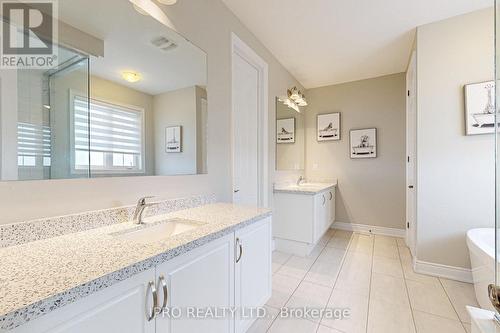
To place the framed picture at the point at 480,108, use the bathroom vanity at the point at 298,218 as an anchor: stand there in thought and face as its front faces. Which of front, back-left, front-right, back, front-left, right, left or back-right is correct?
front

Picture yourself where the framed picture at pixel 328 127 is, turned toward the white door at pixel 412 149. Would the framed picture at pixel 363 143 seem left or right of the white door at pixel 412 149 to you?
left

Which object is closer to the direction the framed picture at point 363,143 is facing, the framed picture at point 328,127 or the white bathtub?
the white bathtub

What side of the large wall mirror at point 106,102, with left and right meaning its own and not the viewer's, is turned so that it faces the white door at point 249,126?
left

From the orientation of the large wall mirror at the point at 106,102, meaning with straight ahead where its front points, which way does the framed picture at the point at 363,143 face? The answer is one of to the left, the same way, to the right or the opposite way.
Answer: to the right

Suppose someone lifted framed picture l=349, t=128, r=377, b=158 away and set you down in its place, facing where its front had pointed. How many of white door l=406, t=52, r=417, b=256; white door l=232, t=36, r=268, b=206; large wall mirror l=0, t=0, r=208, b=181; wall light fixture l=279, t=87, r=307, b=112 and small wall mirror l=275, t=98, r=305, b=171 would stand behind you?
0

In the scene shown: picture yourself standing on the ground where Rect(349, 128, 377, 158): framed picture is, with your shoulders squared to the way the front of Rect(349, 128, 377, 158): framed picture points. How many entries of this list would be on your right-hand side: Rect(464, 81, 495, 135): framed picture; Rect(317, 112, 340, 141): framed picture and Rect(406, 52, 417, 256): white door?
1

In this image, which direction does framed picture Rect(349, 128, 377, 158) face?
toward the camera

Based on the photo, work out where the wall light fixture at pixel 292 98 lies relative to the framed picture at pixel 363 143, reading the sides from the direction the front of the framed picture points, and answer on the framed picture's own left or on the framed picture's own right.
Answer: on the framed picture's own right

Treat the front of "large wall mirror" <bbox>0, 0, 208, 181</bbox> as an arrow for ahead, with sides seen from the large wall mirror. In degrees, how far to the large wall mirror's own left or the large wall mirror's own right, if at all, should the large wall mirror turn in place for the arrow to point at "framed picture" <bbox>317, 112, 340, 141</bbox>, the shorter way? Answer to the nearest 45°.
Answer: approximately 45° to the large wall mirror's own left

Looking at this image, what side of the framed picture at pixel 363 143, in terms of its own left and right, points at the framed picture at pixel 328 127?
right
